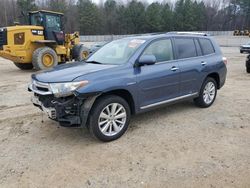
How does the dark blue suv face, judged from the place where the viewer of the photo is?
facing the viewer and to the left of the viewer

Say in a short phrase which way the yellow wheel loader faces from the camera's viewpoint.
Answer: facing away from the viewer and to the right of the viewer

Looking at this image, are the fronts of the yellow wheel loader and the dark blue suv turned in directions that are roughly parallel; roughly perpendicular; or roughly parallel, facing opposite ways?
roughly parallel, facing opposite ways

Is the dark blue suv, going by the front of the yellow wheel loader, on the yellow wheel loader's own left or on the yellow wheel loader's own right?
on the yellow wheel loader's own right

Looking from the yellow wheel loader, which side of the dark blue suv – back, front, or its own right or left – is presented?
right
